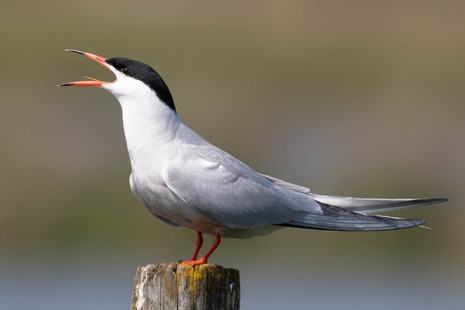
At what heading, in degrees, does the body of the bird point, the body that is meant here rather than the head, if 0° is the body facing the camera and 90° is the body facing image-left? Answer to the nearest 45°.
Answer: approximately 90°
